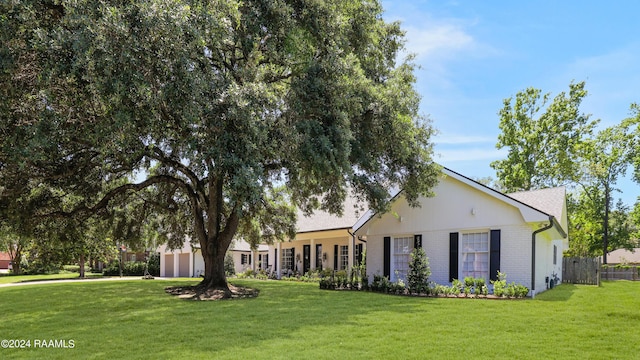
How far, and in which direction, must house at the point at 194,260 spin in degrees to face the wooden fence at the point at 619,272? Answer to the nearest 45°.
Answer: approximately 90° to its left

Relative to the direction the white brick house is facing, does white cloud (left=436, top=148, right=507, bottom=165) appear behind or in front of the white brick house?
behind

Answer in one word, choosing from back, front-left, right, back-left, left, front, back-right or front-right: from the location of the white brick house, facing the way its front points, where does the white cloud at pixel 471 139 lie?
back-right

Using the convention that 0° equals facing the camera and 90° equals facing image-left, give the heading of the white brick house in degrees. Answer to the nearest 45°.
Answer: approximately 45°

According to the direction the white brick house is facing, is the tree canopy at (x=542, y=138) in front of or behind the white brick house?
behind
